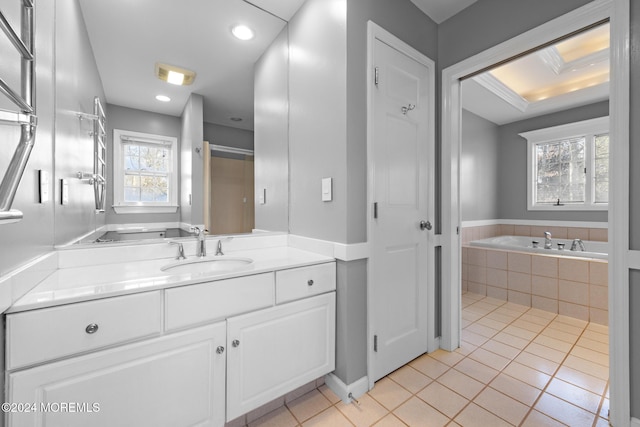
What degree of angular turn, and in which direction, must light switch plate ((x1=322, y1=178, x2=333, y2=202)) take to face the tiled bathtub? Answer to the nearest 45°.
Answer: approximately 180°

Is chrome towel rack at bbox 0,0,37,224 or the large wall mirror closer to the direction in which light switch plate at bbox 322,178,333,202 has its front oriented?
the chrome towel rack

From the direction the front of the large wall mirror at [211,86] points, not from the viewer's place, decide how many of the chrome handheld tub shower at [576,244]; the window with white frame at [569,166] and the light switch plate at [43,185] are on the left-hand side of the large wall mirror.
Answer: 2

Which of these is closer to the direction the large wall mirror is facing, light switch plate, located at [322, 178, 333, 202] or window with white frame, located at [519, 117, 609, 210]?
the light switch plate

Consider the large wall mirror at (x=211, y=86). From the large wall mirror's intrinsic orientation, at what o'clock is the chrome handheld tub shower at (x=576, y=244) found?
The chrome handheld tub shower is roughly at 9 o'clock from the large wall mirror.

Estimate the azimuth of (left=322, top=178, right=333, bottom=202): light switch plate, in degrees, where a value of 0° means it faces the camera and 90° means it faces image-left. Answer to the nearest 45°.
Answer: approximately 45°

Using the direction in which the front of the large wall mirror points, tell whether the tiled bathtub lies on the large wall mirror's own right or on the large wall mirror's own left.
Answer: on the large wall mirror's own left

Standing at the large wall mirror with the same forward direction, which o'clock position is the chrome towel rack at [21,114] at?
The chrome towel rack is roughly at 1 o'clock from the large wall mirror.

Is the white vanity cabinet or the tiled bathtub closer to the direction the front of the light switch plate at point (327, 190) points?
the white vanity cabinet

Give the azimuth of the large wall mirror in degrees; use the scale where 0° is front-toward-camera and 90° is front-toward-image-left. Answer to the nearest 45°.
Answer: approximately 0°

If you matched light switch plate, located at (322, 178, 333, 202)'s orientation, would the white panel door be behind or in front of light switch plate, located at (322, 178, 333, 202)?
behind

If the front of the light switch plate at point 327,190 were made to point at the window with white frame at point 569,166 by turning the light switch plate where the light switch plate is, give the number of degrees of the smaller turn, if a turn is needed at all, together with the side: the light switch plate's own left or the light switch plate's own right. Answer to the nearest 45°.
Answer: approximately 180°
